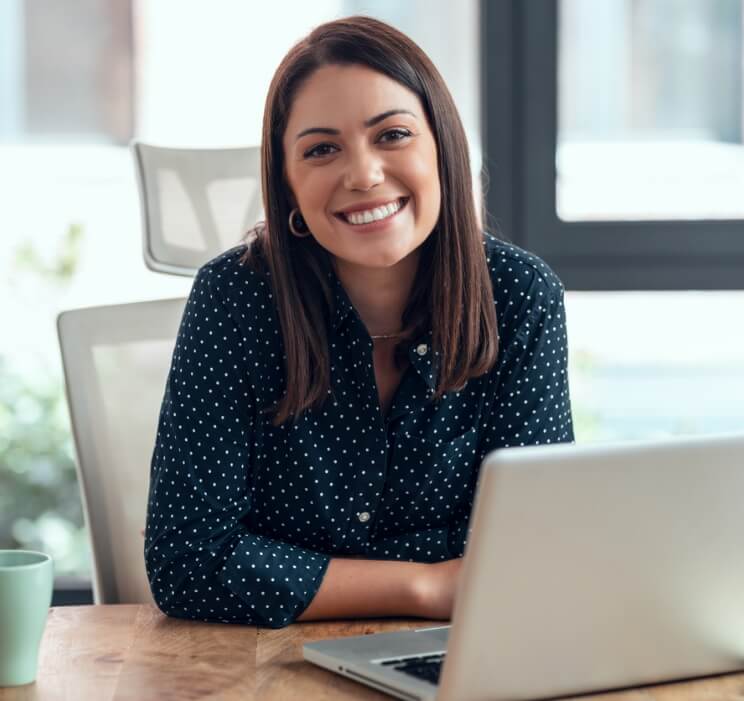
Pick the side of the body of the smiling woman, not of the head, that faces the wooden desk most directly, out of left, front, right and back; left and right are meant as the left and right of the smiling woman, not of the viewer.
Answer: front

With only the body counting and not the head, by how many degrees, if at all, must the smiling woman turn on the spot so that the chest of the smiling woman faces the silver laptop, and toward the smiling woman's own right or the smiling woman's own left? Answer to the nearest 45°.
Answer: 0° — they already face it

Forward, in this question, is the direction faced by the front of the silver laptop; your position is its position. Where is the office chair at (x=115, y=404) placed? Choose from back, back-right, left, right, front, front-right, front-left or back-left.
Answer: front

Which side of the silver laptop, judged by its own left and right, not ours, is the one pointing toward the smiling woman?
front

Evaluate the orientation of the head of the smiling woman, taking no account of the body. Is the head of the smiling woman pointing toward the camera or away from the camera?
toward the camera

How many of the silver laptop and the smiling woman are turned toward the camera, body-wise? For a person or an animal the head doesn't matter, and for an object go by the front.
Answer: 1

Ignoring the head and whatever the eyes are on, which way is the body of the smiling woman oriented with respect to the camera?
toward the camera

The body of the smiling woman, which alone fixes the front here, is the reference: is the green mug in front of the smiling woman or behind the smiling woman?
in front

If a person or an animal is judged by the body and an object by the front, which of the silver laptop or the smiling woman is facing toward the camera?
the smiling woman

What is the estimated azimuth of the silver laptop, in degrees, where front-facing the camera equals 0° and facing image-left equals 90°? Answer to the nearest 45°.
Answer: approximately 135°
